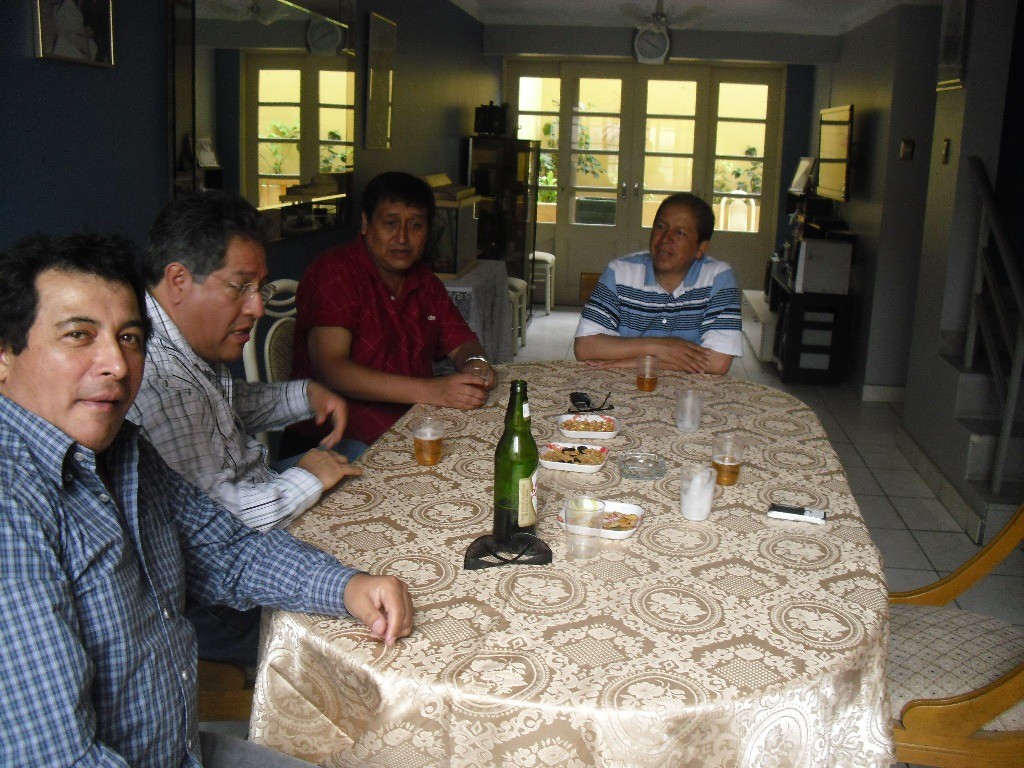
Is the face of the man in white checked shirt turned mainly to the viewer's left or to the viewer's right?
to the viewer's right

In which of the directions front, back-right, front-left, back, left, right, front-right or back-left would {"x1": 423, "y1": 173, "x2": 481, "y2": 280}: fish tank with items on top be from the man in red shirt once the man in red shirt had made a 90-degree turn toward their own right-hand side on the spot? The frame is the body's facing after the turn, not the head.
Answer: back-right

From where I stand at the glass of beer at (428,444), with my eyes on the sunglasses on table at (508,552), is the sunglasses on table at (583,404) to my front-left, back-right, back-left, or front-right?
back-left

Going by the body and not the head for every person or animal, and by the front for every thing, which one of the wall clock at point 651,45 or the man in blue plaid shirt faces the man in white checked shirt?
the wall clock

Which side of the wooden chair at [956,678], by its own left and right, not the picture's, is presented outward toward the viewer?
left

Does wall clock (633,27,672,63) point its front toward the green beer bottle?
yes

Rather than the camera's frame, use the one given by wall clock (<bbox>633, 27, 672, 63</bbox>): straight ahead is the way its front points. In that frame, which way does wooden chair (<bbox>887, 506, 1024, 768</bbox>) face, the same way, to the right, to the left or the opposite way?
to the right

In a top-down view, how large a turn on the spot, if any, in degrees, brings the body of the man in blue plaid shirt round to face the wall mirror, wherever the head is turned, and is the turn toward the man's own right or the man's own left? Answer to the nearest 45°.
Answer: approximately 135° to the man's own left
